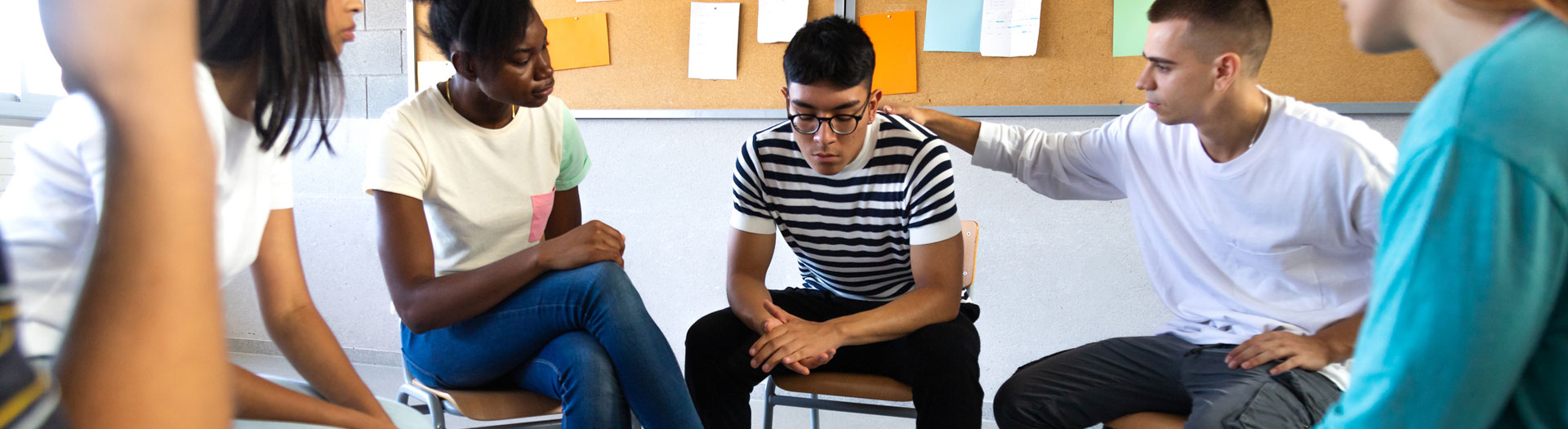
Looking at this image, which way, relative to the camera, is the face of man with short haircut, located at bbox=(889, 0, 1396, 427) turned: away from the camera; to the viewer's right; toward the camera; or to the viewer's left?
to the viewer's left

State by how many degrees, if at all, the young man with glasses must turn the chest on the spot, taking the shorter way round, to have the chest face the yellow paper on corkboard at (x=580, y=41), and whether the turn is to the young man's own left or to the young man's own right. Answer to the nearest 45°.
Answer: approximately 135° to the young man's own right

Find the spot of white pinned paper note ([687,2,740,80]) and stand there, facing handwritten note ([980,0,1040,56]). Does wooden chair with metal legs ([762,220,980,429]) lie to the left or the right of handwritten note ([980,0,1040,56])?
right

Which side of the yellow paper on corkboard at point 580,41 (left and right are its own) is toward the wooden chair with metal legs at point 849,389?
front

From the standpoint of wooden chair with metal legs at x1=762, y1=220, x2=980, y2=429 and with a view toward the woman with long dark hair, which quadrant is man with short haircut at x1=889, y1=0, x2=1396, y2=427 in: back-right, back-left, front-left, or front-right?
back-left

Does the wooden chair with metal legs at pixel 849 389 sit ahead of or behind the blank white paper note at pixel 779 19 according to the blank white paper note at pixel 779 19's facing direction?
ahead

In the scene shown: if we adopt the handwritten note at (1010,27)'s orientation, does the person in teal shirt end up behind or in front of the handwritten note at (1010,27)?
in front

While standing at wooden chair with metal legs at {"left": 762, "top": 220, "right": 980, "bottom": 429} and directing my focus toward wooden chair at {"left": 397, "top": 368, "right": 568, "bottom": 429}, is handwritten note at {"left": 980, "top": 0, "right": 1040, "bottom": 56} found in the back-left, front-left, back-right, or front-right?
back-right

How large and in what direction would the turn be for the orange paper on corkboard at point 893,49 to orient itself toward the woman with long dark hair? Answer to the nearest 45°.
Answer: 0° — it already faces them

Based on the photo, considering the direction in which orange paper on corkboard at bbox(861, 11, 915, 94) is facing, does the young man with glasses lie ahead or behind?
ahead

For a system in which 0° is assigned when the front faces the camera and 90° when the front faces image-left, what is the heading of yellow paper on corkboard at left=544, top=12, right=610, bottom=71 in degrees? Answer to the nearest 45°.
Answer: approximately 0°
